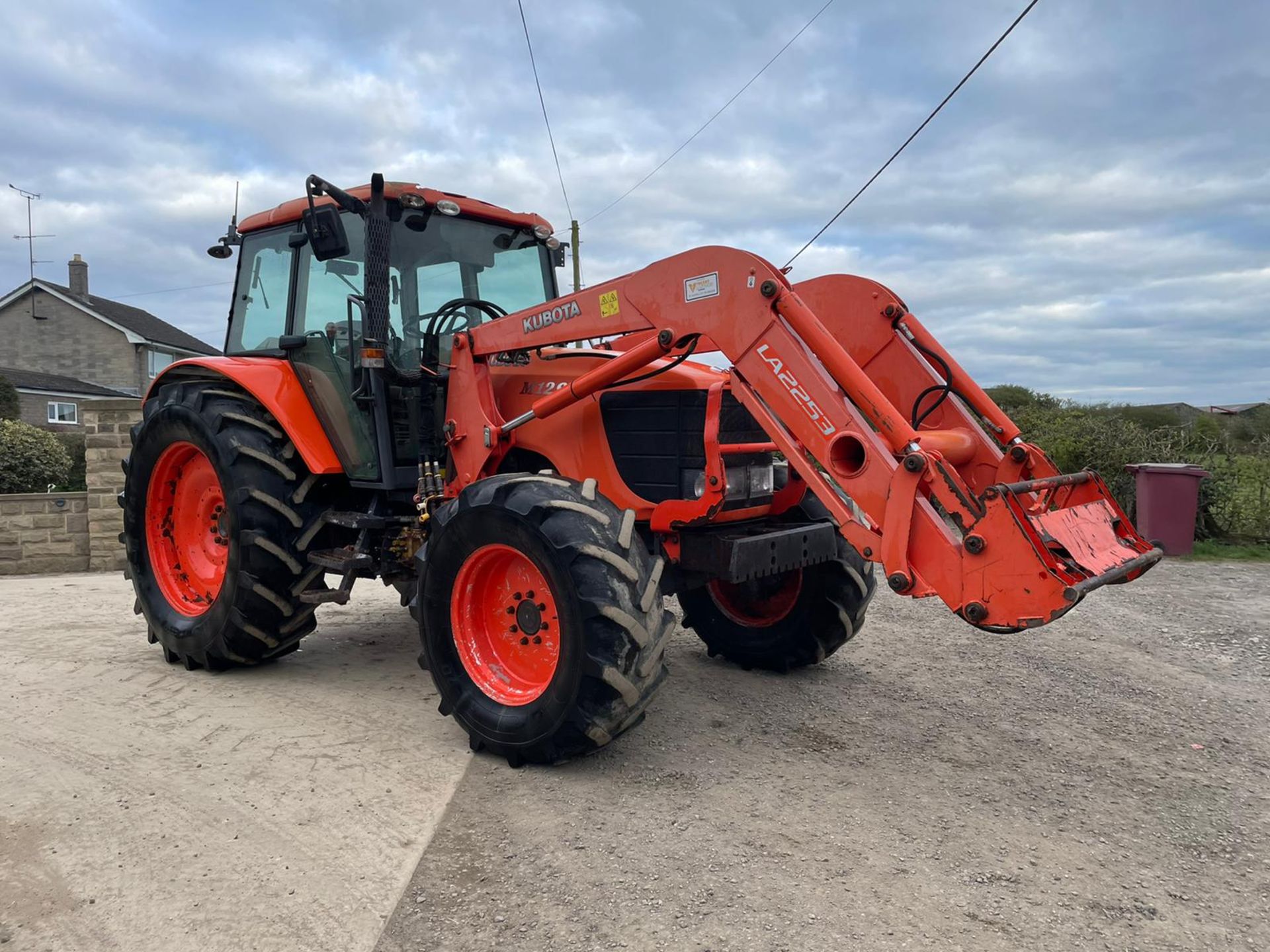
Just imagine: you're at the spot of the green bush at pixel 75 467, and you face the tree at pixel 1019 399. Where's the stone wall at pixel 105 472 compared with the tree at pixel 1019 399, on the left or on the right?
right

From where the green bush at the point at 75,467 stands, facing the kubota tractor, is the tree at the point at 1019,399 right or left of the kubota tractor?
left

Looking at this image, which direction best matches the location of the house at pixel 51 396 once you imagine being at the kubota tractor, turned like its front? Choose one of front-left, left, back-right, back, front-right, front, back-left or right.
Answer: back

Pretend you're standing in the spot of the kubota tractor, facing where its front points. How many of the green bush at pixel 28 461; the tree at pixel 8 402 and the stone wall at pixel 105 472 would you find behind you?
3

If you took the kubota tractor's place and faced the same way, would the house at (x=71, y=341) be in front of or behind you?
behind

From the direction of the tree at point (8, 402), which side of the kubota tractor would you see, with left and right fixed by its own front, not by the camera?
back

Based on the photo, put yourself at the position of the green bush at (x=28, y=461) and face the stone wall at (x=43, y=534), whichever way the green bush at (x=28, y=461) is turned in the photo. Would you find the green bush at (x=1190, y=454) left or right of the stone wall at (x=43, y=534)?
left

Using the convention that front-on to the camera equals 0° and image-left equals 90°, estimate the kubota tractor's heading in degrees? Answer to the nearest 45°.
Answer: approximately 315°

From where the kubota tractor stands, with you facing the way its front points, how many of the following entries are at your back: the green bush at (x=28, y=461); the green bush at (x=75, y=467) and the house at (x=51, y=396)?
3

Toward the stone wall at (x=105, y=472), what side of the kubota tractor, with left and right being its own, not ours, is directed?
back

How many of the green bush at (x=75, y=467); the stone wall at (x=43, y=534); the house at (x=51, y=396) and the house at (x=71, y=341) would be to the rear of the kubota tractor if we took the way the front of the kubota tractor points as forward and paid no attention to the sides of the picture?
4

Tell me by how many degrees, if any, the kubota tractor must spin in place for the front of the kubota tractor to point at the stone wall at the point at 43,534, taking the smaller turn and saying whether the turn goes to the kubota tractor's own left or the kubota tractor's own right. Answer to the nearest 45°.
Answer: approximately 180°

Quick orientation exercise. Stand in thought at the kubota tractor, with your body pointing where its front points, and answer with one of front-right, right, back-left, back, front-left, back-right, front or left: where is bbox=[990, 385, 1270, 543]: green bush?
left

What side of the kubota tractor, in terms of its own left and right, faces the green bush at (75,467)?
back
